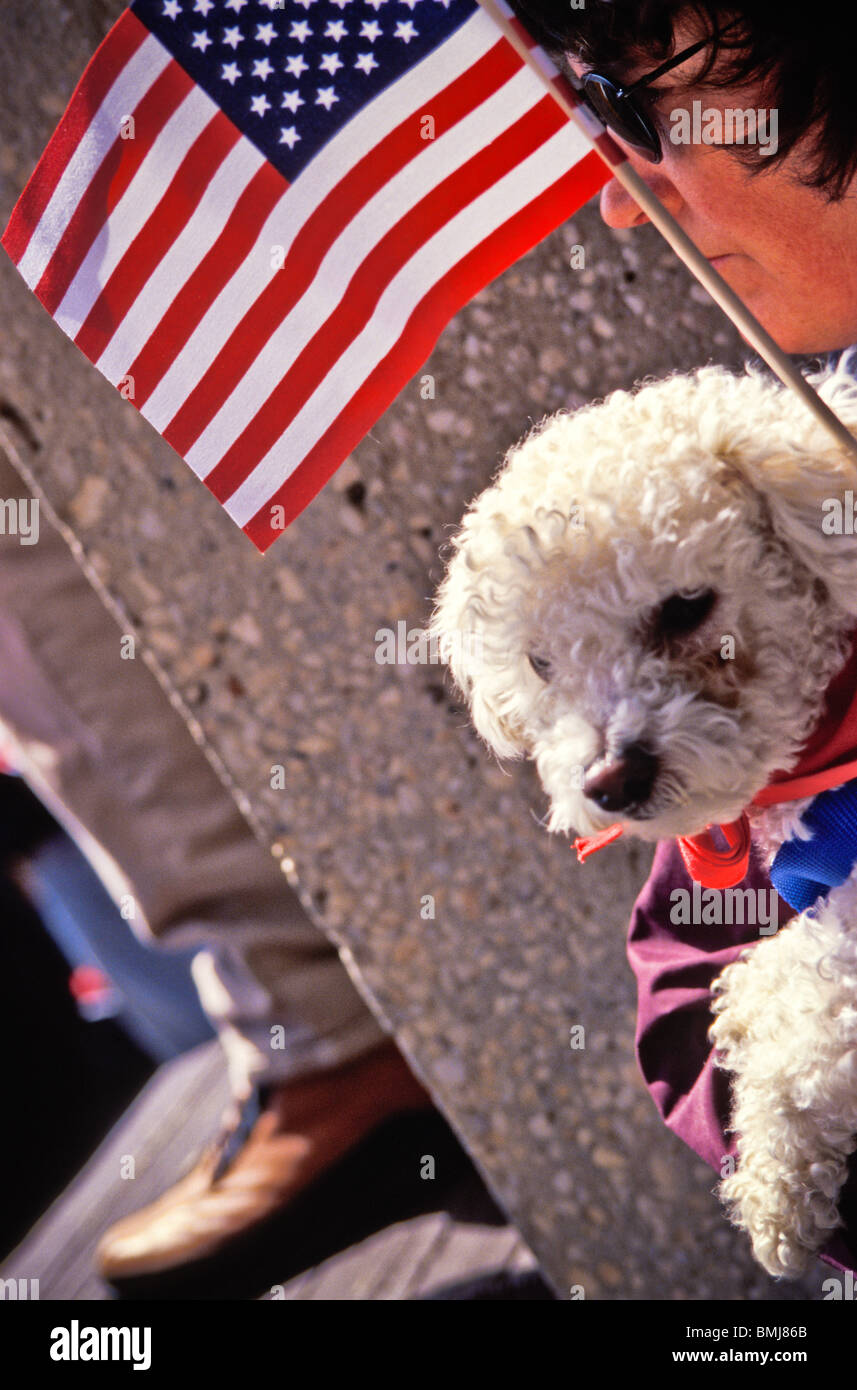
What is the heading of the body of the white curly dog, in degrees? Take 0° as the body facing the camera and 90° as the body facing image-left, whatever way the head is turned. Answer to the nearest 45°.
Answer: approximately 45°
